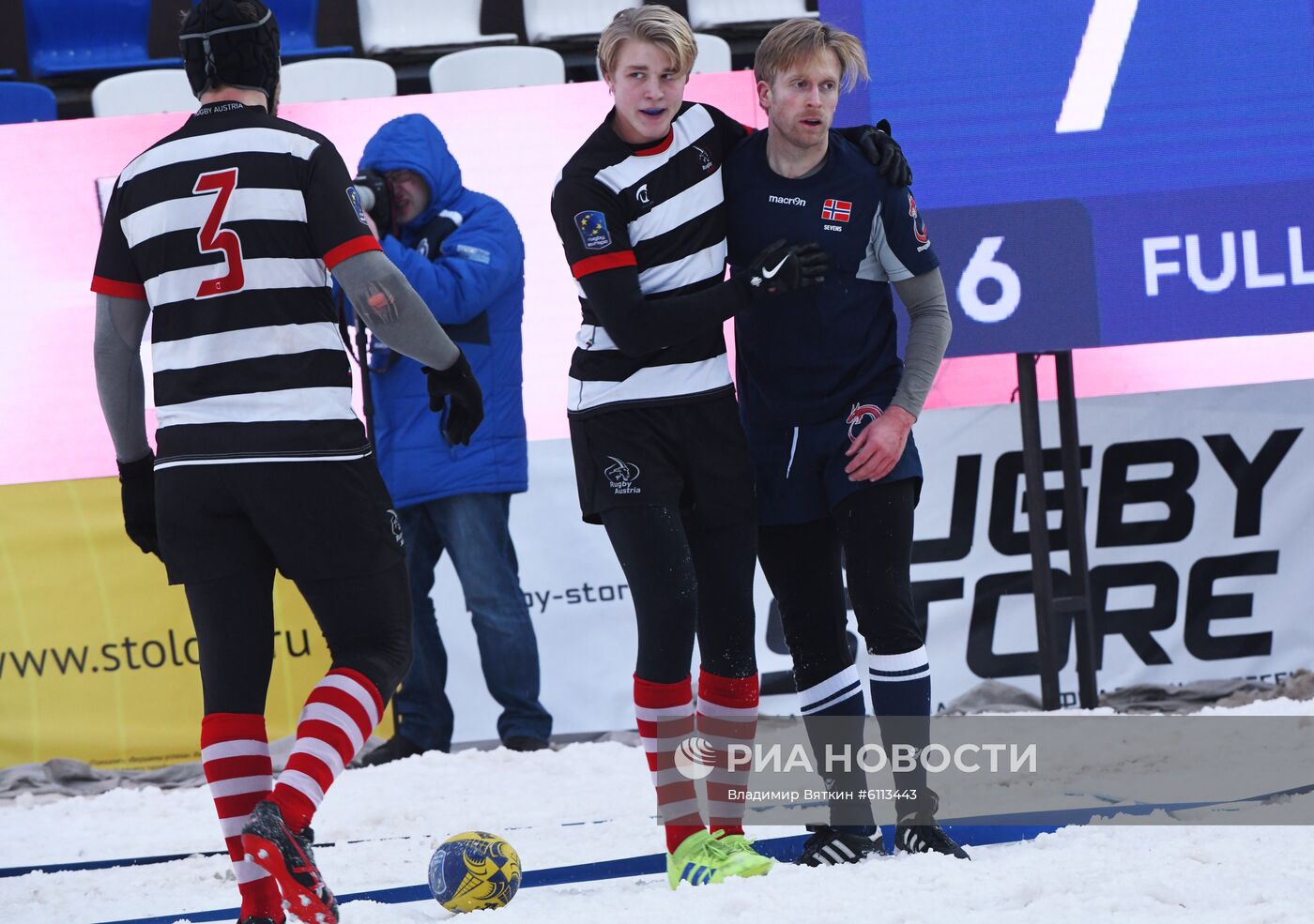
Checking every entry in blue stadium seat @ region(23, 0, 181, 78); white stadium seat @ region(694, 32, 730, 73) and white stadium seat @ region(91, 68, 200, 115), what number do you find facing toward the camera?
3

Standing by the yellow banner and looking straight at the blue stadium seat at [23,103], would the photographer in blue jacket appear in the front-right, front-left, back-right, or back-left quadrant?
back-right

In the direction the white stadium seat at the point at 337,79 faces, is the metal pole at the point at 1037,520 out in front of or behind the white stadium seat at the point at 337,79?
in front

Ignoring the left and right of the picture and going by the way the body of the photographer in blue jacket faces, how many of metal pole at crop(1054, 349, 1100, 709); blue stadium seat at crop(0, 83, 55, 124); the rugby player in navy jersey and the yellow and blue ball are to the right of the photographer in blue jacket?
1

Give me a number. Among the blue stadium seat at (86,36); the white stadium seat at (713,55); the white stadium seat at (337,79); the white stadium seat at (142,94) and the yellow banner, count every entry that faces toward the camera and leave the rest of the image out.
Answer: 5

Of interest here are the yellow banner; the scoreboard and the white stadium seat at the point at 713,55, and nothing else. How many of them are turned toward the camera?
3

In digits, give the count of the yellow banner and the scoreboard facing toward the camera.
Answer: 2

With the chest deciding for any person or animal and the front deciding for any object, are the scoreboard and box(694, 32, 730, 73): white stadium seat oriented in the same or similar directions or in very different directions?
same or similar directions

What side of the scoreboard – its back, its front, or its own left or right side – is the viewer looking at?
front

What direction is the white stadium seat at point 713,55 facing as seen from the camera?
toward the camera

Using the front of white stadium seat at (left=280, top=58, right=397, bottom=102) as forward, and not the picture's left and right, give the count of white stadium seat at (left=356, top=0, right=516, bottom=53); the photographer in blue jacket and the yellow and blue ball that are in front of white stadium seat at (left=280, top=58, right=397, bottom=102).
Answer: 2

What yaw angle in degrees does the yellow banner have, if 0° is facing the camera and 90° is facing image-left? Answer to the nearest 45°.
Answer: approximately 0°

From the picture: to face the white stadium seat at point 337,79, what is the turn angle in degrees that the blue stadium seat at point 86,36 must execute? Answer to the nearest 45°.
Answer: approximately 45° to its left

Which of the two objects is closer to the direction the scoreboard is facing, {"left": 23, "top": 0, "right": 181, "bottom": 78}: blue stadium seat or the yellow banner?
the yellow banner

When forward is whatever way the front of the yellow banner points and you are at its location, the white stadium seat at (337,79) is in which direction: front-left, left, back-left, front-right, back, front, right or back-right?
back-left

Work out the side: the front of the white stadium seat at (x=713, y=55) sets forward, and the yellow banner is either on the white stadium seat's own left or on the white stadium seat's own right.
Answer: on the white stadium seat's own right

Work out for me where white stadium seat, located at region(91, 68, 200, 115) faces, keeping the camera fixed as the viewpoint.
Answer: facing the viewer

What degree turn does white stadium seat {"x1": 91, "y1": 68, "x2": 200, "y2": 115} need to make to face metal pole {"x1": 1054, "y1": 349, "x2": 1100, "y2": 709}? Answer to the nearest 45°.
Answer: approximately 45° to its left

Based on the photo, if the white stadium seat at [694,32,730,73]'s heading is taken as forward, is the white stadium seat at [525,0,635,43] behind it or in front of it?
behind
